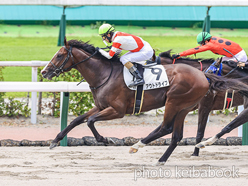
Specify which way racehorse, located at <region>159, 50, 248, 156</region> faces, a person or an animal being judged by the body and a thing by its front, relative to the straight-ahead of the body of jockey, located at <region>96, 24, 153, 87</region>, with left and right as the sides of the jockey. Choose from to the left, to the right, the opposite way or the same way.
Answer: the same way

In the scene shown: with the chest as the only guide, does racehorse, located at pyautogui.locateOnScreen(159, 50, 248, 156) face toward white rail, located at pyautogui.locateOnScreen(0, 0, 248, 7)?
no

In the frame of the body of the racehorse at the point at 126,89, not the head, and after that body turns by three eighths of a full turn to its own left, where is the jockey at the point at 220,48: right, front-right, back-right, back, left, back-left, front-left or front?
left

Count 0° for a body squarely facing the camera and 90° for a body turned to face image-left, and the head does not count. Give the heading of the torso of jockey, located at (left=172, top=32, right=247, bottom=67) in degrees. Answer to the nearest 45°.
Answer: approximately 90°

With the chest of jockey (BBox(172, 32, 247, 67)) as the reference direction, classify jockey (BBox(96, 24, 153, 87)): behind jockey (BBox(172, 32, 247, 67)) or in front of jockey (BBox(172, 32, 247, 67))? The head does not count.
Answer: in front

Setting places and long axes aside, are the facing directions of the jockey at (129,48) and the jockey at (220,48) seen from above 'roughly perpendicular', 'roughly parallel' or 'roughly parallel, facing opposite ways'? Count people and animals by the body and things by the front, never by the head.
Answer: roughly parallel

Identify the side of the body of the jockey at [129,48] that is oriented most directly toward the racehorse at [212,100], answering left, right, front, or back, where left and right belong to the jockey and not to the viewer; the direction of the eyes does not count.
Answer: back

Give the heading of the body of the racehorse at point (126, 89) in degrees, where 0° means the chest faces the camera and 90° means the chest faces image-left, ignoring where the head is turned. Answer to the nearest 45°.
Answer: approximately 90°

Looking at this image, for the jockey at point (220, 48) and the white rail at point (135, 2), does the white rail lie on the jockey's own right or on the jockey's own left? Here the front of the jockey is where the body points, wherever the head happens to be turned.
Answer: on the jockey's own right

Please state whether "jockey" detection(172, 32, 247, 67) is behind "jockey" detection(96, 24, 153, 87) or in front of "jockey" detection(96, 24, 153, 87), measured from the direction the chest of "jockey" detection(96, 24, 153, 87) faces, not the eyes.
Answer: behind

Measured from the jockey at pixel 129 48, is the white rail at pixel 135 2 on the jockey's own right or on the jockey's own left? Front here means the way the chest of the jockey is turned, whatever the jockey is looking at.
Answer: on the jockey's own right

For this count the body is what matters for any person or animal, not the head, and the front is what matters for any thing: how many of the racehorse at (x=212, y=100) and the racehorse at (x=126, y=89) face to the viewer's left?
2

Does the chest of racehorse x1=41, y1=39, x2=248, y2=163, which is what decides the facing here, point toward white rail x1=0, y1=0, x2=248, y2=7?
no

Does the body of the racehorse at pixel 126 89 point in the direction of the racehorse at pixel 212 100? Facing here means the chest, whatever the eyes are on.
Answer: no

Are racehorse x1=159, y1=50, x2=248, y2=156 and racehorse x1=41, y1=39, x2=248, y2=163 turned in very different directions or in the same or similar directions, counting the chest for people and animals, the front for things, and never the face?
same or similar directions

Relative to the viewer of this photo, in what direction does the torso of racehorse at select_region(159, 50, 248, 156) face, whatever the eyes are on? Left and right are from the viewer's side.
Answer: facing to the left of the viewer
